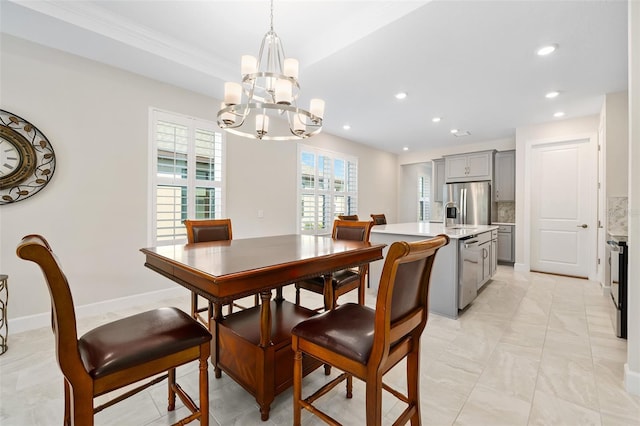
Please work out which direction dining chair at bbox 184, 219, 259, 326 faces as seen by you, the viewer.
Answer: facing the viewer and to the right of the viewer

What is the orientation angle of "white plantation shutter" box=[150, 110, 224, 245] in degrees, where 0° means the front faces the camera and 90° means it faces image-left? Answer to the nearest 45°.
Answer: approximately 315°

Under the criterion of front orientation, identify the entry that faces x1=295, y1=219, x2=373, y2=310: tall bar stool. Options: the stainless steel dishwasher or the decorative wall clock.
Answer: the decorative wall clock

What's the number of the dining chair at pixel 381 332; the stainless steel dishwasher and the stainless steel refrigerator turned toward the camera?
1

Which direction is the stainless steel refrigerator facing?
toward the camera

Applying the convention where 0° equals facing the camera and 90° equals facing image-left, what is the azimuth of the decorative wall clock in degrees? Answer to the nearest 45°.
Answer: approximately 315°

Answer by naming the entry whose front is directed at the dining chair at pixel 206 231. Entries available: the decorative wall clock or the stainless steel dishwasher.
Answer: the decorative wall clock

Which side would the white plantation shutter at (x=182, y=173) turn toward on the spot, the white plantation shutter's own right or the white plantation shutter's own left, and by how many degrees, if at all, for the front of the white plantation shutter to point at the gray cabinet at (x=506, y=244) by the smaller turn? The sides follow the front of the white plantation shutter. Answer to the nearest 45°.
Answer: approximately 45° to the white plantation shutter's own left

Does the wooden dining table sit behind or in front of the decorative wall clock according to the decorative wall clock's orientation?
in front

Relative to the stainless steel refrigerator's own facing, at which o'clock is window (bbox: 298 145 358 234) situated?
The window is roughly at 2 o'clock from the stainless steel refrigerator.

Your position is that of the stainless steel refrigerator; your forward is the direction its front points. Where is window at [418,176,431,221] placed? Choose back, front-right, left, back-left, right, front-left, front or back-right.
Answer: back-right

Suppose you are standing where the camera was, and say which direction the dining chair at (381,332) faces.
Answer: facing away from the viewer and to the left of the viewer
